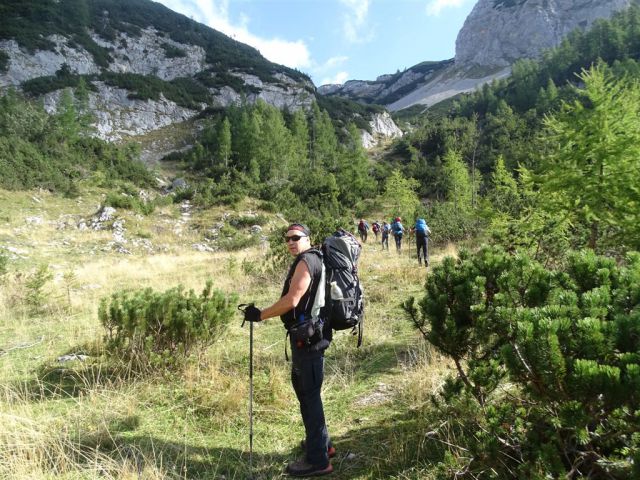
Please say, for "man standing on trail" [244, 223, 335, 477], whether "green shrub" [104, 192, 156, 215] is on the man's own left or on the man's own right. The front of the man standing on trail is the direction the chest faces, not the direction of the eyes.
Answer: on the man's own right

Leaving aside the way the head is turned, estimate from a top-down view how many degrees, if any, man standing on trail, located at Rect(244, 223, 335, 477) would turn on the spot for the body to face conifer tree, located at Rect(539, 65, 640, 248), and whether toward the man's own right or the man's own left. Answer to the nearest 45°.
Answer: approximately 135° to the man's own right

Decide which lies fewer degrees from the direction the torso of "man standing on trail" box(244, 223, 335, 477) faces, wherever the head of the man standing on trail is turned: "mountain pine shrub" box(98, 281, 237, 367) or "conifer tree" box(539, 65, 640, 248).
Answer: the mountain pine shrub

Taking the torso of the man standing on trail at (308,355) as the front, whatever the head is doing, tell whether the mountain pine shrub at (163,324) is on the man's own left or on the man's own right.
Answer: on the man's own right

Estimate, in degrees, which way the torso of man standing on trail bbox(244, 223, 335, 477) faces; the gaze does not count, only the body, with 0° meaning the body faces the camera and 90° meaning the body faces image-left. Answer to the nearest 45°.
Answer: approximately 90°

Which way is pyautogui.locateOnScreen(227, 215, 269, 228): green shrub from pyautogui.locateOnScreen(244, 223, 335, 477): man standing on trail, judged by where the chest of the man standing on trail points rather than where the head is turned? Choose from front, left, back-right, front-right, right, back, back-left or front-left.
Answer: right
